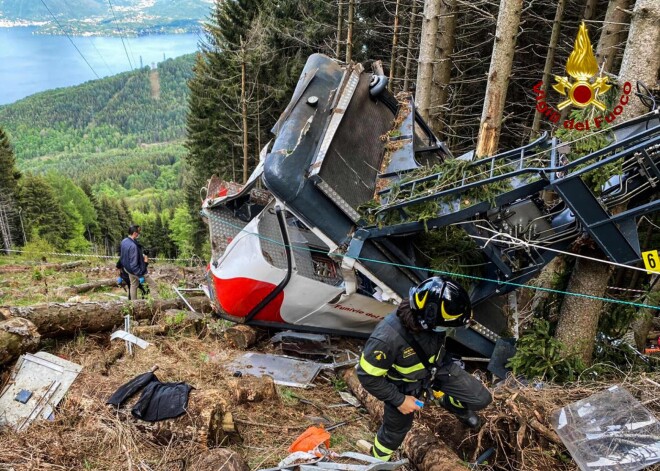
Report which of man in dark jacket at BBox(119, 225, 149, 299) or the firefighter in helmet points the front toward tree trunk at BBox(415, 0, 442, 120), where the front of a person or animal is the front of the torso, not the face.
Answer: the man in dark jacket

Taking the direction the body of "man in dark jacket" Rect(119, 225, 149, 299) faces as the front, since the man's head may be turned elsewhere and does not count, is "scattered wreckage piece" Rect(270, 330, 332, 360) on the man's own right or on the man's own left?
on the man's own right

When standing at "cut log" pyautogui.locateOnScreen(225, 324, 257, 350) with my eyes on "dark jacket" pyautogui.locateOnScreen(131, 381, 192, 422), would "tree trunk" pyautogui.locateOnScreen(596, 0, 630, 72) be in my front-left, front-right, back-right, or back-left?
back-left

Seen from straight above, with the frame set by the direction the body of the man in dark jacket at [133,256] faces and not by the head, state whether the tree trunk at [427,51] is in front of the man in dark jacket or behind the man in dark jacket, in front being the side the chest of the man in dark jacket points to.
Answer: in front

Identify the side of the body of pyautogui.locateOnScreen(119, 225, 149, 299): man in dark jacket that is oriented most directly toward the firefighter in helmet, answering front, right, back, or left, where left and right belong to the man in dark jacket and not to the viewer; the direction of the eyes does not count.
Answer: right

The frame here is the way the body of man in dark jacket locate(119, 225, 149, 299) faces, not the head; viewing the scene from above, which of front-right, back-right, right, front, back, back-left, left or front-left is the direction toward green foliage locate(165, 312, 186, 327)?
right

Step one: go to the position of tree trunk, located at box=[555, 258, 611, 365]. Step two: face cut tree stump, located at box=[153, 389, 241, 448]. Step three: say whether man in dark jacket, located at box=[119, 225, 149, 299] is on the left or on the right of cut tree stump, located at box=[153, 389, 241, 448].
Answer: right
